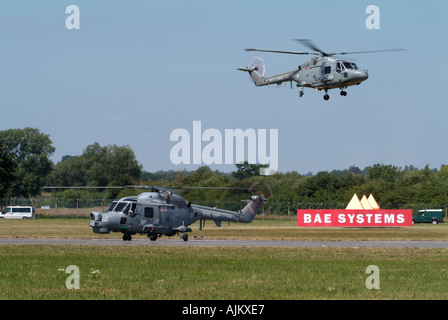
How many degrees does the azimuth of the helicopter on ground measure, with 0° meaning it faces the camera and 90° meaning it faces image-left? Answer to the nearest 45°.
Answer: approximately 45°
